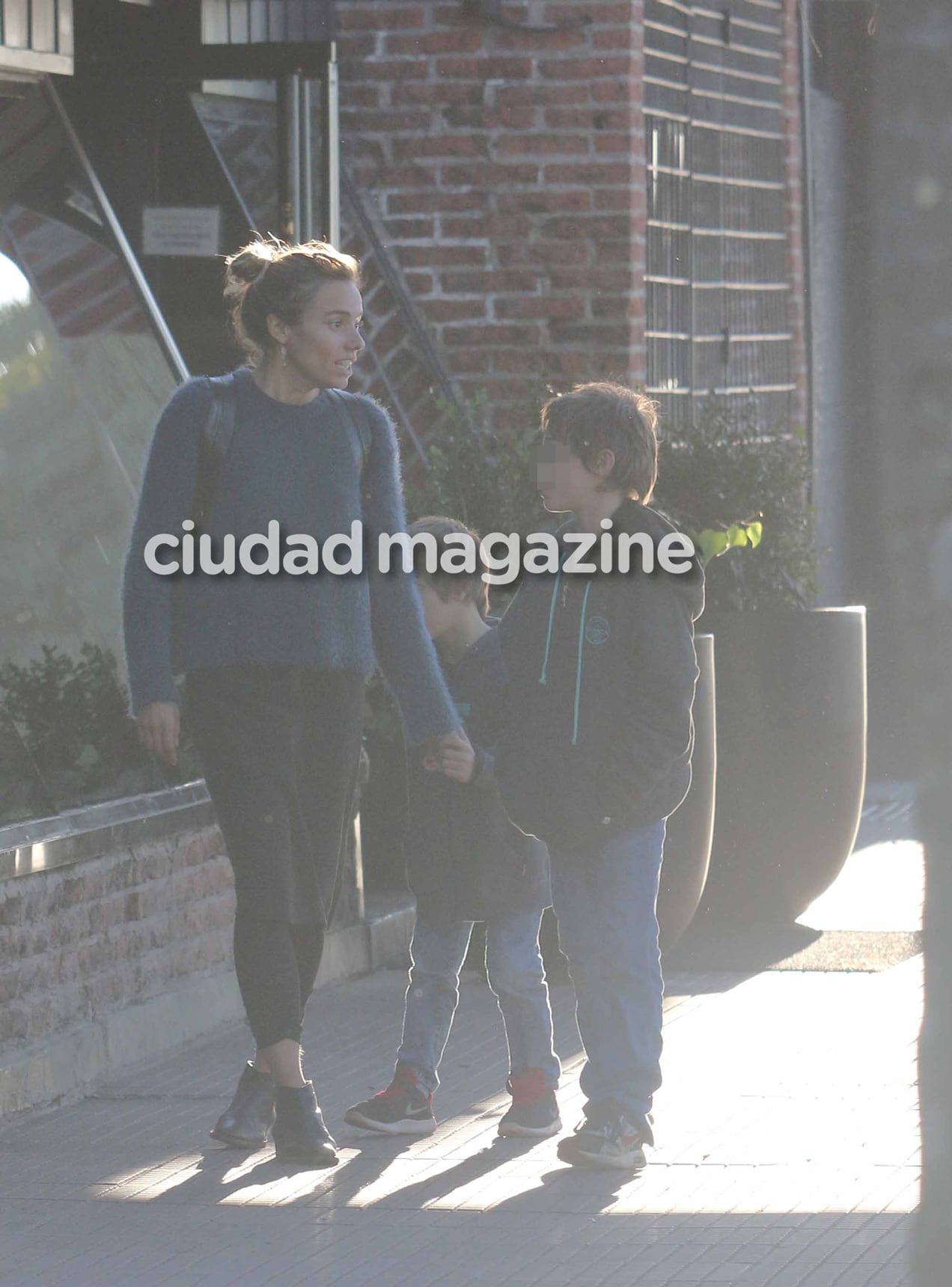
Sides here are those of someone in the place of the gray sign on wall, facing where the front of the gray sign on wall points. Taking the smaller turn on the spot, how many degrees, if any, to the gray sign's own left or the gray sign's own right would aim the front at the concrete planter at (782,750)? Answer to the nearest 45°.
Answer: approximately 45° to the gray sign's own left

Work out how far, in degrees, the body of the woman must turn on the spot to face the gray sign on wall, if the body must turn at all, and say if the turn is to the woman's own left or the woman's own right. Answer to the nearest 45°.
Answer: approximately 180°

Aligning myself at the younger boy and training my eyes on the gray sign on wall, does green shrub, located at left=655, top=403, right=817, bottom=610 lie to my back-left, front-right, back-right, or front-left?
front-right

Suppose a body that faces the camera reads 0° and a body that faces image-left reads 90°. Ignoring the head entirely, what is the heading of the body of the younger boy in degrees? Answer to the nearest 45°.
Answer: approximately 45°

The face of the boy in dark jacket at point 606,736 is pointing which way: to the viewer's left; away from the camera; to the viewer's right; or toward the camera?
to the viewer's left

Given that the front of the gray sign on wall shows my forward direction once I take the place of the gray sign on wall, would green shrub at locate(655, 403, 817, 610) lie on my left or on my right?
on my left

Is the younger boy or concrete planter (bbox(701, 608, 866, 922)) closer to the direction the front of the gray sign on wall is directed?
the younger boy

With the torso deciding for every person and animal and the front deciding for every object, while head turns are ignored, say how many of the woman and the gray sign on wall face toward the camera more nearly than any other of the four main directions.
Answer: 2

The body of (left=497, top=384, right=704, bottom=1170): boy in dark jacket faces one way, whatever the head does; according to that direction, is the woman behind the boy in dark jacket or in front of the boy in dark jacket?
in front

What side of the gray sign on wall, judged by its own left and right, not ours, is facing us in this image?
front

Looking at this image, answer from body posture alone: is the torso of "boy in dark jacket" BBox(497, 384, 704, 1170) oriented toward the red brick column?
no

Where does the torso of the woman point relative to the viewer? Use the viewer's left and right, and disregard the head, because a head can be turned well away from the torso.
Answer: facing the viewer

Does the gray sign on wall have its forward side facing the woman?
yes

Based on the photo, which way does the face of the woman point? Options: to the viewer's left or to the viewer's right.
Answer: to the viewer's right

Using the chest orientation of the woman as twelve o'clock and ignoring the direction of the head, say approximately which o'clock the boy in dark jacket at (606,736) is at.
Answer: The boy in dark jacket is roughly at 9 o'clock from the woman.
